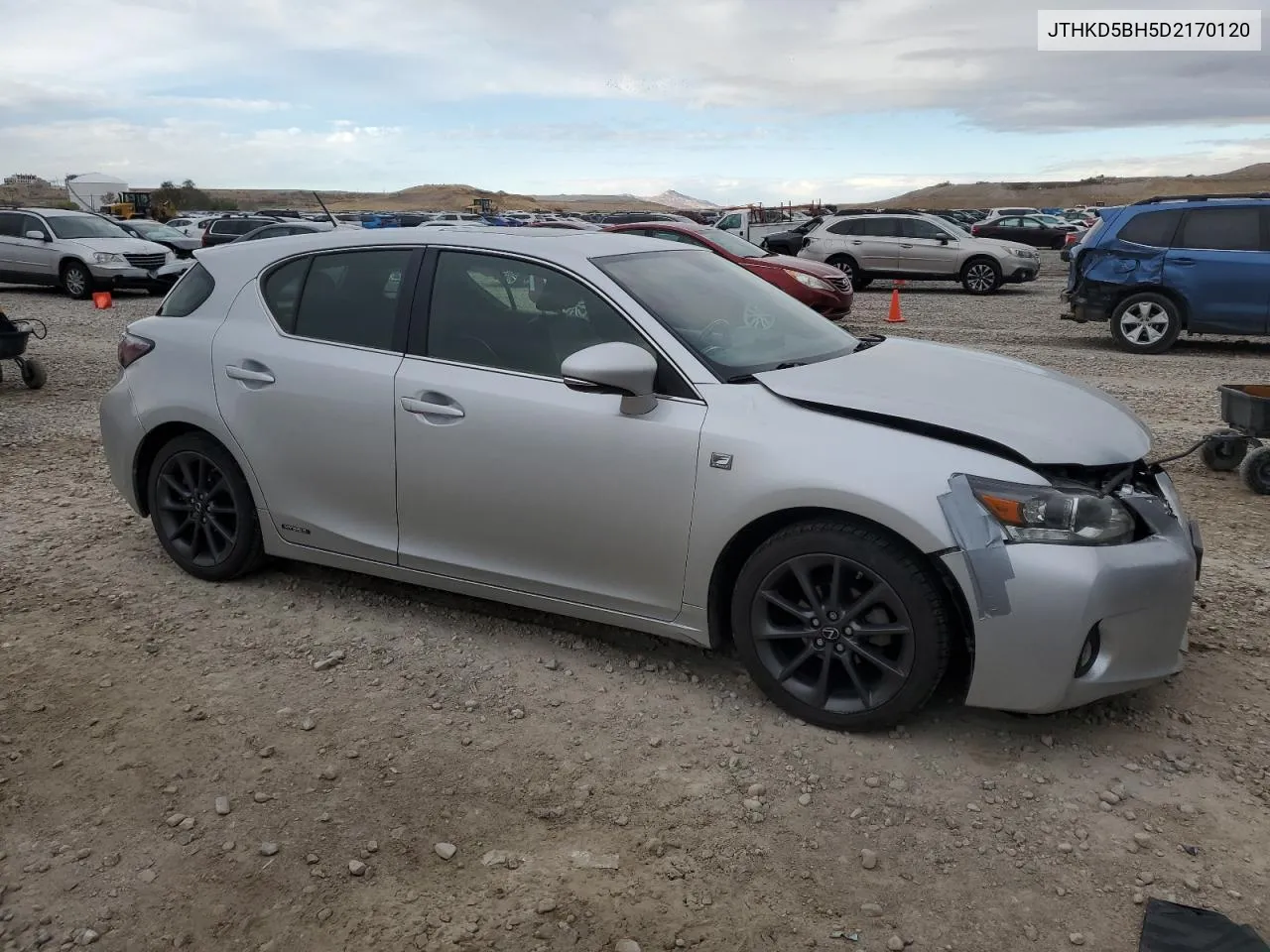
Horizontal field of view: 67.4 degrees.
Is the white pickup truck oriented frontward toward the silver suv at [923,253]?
no

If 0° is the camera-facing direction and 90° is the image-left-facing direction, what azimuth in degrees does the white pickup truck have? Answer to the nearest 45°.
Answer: approximately 90°

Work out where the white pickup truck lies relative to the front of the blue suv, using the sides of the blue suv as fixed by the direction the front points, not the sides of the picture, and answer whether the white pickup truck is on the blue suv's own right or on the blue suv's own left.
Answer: on the blue suv's own left

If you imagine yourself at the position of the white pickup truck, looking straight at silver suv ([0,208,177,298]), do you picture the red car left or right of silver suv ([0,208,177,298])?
left

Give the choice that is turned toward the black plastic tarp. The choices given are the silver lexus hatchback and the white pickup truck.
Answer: the silver lexus hatchback

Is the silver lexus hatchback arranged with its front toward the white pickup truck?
no

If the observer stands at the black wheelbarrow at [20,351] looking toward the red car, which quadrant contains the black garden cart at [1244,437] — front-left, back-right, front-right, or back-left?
front-right

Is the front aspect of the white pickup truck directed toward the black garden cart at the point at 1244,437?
no

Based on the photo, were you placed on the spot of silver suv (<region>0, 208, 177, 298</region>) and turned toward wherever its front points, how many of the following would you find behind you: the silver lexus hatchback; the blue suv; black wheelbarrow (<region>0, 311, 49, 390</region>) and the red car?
0

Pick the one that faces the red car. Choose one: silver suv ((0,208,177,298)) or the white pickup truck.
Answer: the silver suv

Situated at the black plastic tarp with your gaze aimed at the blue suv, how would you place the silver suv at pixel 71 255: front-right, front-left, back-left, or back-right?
front-left

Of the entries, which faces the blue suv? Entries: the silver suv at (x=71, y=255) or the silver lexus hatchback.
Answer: the silver suv

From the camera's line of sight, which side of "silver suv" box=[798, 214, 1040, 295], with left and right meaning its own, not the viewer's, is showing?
right

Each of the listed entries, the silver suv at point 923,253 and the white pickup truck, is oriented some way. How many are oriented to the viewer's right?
1

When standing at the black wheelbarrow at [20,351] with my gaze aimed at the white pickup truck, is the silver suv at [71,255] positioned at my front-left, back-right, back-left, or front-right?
front-left

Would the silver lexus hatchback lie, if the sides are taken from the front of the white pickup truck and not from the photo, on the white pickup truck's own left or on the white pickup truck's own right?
on the white pickup truck's own left

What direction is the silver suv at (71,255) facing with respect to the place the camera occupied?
facing the viewer and to the right of the viewer

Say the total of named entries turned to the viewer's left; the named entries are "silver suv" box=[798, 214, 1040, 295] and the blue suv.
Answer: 0

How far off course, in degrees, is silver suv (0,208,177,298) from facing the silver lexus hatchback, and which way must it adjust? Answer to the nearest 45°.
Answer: approximately 45° to its right

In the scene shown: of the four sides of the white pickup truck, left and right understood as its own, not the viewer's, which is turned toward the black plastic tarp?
left
